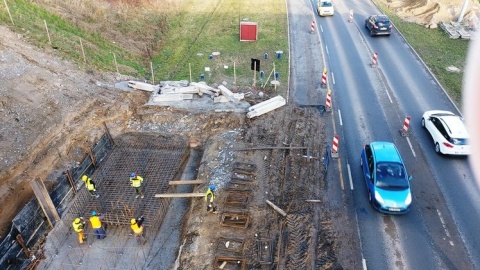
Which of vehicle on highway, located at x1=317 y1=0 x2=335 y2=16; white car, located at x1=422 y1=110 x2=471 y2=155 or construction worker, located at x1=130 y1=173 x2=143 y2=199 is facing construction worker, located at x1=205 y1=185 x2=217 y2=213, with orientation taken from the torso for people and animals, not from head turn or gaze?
the vehicle on highway

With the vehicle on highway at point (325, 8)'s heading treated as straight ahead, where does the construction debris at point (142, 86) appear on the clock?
The construction debris is roughly at 1 o'clock from the vehicle on highway.

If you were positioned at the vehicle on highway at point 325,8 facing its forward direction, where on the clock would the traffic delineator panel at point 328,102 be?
The traffic delineator panel is roughly at 12 o'clock from the vehicle on highway.

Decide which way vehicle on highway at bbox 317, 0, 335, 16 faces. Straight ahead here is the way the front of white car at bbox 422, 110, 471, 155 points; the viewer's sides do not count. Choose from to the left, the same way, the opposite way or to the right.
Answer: the opposite way

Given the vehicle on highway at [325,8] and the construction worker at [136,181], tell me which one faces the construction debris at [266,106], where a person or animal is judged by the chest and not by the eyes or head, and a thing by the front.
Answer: the vehicle on highway

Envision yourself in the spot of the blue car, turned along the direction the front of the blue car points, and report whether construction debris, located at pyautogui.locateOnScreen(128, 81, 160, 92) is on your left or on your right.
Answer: on your right
